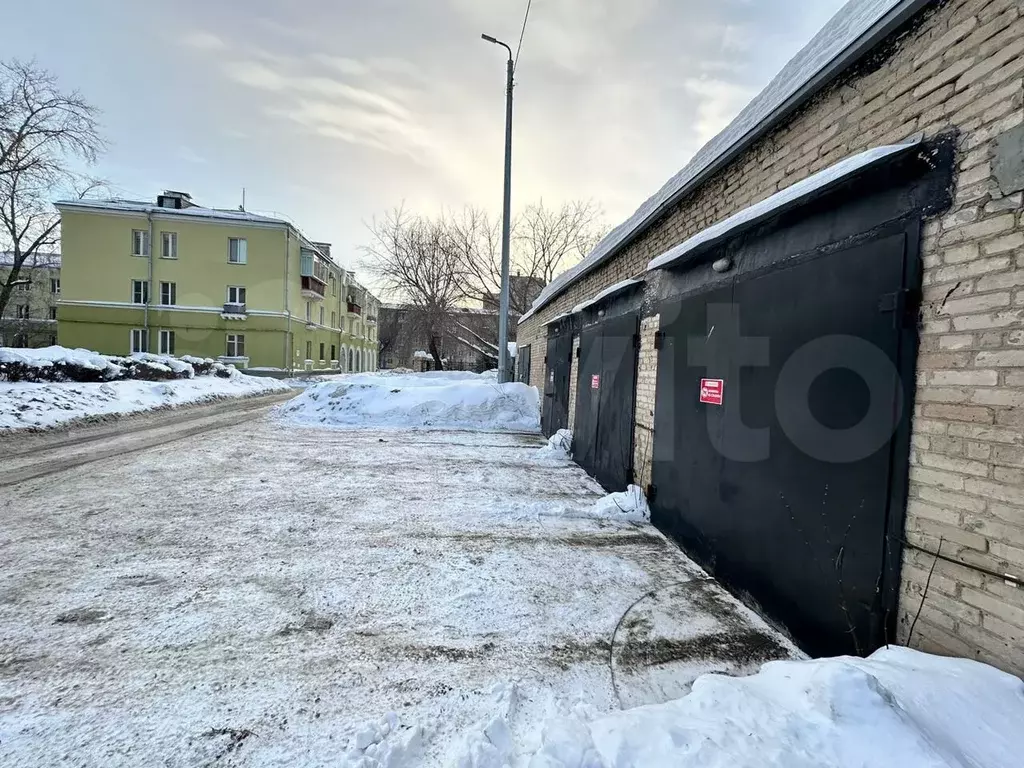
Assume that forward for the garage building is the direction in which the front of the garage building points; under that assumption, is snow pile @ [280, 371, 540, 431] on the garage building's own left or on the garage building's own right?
on the garage building's own right

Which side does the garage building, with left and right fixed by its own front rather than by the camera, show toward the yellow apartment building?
right

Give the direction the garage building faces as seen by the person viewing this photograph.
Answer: facing the viewer and to the left of the viewer

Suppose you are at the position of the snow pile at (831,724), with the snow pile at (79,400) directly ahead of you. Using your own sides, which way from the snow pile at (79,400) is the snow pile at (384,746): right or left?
left

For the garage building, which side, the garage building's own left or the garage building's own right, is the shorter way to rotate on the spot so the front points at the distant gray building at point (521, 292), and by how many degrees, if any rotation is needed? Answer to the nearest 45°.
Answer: approximately 90° to the garage building's own right
